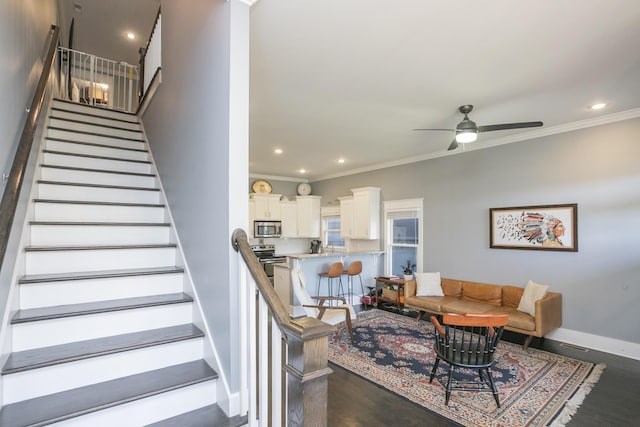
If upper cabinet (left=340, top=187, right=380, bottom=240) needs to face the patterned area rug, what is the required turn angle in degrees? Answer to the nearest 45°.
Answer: approximately 45° to its left

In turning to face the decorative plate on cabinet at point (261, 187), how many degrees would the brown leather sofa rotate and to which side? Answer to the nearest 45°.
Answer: approximately 45° to its right

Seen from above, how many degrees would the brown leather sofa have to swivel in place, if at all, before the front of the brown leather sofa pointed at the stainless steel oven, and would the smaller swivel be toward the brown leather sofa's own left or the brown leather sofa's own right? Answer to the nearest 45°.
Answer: approximately 45° to the brown leather sofa's own right

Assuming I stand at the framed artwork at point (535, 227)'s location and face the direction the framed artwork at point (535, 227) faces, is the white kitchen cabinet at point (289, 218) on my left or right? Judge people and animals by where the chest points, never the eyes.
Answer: on my right

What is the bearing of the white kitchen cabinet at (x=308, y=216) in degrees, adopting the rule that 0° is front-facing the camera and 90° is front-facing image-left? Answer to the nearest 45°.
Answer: approximately 315°

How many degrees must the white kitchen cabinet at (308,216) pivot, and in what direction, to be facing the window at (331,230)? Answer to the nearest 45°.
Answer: approximately 45° to its left

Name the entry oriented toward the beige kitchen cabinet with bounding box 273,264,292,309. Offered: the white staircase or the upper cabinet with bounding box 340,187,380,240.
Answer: the upper cabinet

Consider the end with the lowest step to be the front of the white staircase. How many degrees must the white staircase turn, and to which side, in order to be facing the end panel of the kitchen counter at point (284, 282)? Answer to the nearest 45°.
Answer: approximately 135° to its left
